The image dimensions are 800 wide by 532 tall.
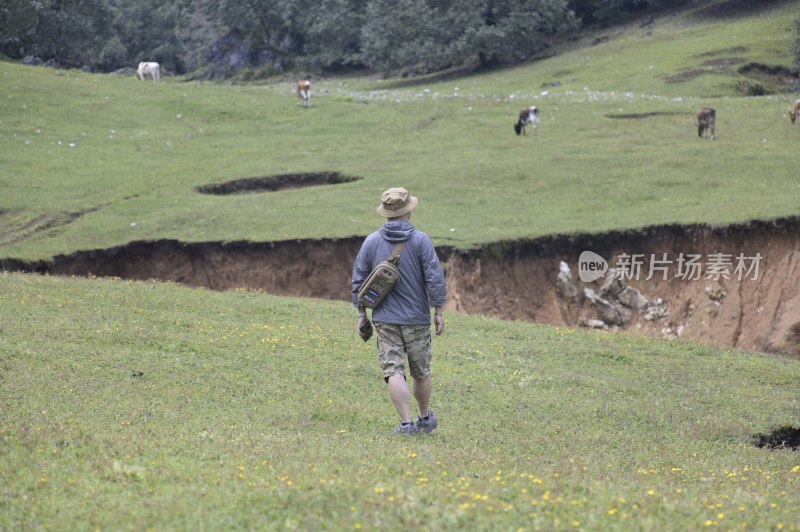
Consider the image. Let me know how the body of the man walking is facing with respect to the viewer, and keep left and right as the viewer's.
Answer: facing away from the viewer

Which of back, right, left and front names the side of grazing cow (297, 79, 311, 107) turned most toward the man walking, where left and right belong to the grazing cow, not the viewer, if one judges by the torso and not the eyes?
front

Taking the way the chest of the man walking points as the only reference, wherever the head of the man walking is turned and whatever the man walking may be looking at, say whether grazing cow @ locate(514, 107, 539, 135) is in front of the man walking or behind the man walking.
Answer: in front

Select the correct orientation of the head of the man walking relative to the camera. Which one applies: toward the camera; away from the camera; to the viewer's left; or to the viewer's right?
away from the camera

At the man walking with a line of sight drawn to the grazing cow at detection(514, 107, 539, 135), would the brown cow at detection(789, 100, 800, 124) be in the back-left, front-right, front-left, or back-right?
front-right

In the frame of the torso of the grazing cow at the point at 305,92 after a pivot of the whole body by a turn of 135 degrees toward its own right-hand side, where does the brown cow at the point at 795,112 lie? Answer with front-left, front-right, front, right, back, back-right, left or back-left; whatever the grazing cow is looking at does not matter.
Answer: back

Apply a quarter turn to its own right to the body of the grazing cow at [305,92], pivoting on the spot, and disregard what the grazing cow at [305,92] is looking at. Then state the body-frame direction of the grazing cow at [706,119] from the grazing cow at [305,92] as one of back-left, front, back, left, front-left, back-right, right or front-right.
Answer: back-left

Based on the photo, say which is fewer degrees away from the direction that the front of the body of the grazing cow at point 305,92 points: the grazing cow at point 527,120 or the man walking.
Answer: the man walking

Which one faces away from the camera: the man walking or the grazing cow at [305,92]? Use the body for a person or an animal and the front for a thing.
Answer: the man walking

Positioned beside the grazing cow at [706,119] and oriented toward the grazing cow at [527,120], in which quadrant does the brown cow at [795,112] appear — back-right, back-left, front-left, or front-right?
back-right

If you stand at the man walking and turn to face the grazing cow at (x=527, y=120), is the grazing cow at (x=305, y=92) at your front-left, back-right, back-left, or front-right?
front-left

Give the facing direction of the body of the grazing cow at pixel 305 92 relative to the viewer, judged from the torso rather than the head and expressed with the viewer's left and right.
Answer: facing the viewer

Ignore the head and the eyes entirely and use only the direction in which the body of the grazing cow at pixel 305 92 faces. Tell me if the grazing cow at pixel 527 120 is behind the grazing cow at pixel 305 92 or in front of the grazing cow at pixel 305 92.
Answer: in front

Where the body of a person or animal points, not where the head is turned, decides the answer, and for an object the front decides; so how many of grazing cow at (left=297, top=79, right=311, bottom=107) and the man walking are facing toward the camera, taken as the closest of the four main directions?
1

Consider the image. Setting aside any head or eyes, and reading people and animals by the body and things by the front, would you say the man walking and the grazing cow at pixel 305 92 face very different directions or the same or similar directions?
very different directions
